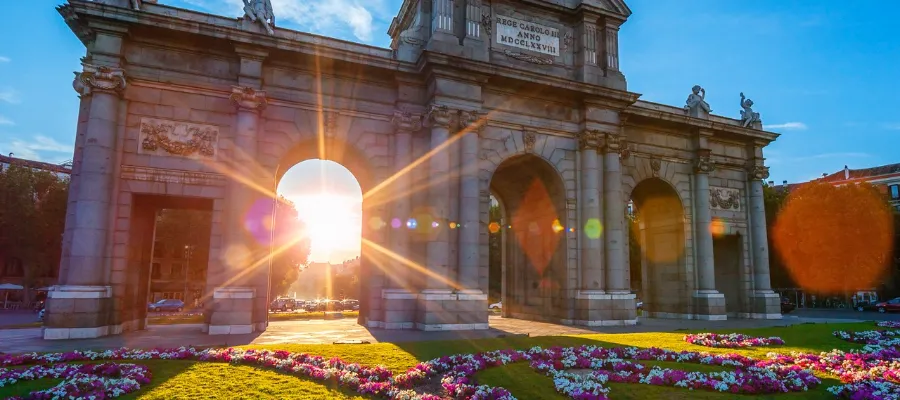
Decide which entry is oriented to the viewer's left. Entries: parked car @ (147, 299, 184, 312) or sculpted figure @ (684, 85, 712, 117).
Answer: the parked car

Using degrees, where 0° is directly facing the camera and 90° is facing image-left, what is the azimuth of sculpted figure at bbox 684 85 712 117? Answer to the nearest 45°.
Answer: approximately 0°

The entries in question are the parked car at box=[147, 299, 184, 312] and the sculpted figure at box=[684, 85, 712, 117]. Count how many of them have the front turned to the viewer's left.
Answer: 1

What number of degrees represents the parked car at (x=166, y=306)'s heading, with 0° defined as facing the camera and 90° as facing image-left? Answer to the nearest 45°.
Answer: approximately 90°

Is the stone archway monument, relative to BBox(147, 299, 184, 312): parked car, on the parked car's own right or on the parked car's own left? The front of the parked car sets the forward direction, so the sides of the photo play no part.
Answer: on the parked car's own left

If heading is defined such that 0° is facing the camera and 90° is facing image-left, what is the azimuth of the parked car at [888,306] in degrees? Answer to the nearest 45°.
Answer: approximately 90°

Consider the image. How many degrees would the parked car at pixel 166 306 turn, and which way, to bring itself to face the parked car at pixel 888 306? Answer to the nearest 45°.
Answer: approximately 135° to its left

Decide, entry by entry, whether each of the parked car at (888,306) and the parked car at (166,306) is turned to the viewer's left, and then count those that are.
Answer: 2
